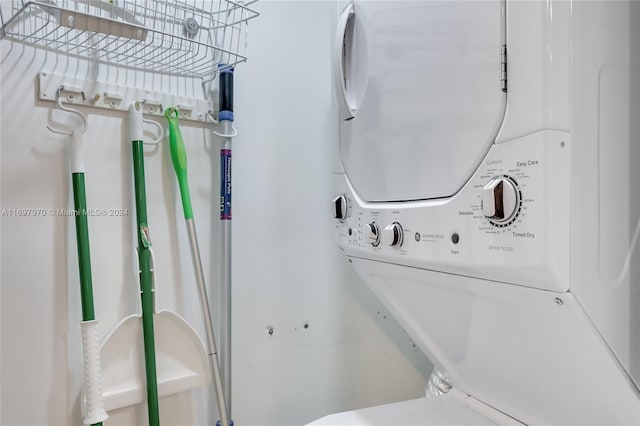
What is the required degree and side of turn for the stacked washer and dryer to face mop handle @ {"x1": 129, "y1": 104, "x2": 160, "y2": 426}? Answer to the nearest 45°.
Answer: approximately 45° to its right

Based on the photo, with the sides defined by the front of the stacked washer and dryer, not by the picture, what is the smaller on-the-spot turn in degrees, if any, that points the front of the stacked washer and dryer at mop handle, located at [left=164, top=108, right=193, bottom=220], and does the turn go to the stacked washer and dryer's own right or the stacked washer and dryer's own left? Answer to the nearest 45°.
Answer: approximately 45° to the stacked washer and dryer's own right

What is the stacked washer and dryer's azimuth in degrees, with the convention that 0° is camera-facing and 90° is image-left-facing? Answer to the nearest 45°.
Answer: approximately 45°

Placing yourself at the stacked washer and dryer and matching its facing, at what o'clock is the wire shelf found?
The wire shelf is roughly at 2 o'clock from the stacked washer and dryer.

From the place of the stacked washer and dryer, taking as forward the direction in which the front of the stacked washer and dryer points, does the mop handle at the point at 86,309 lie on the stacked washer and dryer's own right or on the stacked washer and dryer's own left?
on the stacked washer and dryer's own right

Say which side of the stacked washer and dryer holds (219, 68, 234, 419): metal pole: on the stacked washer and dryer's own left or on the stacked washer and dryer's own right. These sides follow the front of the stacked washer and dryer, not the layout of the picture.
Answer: on the stacked washer and dryer's own right
